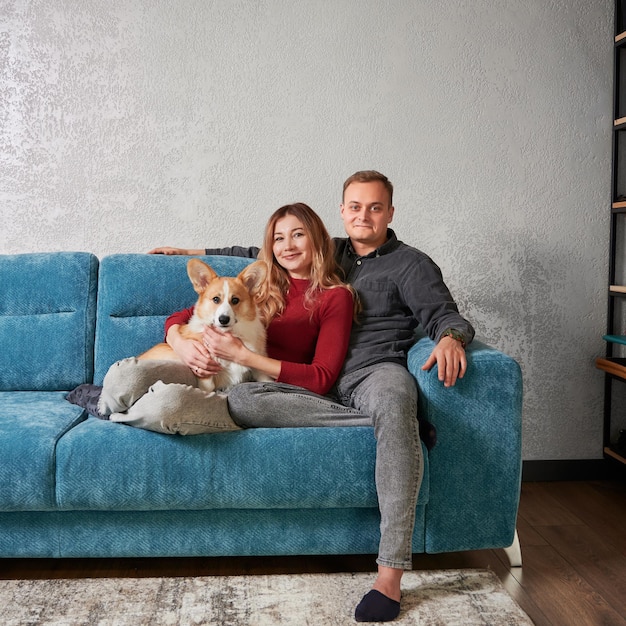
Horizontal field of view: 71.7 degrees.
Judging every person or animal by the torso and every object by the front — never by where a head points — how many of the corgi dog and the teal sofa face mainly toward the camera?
2

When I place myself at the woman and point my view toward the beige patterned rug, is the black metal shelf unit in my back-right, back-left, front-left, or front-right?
back-left

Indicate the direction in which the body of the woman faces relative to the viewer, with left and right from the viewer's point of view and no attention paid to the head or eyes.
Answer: facing the viewer and to the left of the viewer

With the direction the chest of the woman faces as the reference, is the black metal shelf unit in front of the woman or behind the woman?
behind

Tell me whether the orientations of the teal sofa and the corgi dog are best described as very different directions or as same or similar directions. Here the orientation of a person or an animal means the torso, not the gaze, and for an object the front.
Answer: same or similar directions

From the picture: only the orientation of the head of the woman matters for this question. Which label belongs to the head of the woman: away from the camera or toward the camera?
toward the camera

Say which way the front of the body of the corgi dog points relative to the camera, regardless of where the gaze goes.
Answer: toward the camera
